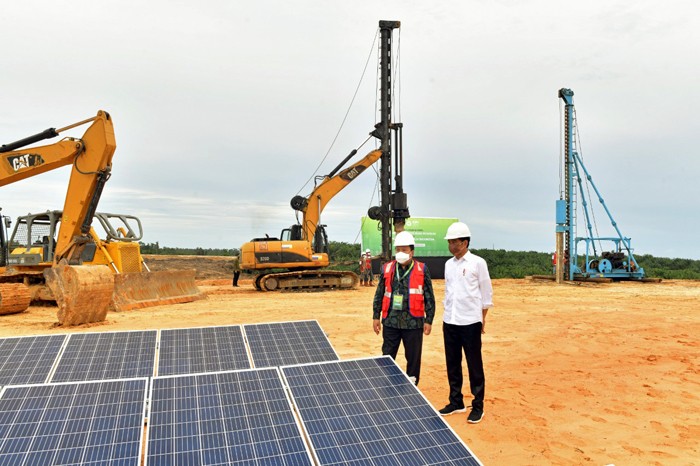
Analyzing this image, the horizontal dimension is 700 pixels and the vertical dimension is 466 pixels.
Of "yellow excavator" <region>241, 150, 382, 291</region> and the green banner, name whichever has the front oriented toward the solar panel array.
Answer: the green banner

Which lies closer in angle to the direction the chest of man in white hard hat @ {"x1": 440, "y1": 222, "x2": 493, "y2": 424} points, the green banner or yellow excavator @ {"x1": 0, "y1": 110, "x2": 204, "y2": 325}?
the yellow excavator

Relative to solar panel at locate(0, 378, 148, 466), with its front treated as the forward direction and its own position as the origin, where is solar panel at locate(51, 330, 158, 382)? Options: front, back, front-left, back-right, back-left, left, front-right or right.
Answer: back

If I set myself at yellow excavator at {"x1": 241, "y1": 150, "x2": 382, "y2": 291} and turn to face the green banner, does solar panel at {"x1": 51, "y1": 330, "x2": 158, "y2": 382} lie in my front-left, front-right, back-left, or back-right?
back-right

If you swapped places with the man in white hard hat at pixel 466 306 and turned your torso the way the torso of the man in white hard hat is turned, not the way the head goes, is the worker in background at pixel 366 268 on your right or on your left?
on your right

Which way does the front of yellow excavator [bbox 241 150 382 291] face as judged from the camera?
facing to the right of the viewer

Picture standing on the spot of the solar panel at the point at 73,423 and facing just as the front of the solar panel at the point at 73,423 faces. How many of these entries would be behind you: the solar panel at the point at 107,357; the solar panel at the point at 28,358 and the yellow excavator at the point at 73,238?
3

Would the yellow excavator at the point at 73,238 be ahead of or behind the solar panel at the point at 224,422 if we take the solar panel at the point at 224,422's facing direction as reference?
behind

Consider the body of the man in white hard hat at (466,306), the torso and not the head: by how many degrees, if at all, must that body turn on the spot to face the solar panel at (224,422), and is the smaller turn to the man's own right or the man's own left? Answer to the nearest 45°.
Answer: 0° — they already face it

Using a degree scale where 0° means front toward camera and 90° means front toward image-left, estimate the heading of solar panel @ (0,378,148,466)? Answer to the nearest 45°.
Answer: approximately 0°

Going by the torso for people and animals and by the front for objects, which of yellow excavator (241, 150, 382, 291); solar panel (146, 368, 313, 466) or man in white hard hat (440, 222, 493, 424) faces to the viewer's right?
the yellow excavator
